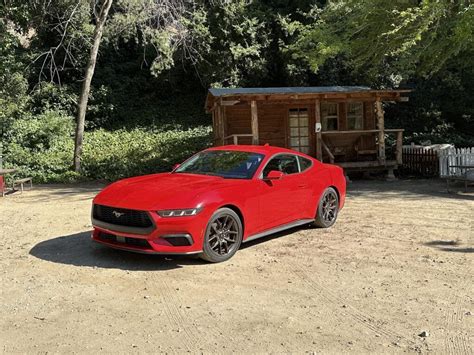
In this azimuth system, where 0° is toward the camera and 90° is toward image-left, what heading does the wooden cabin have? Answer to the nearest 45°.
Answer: approximately 0°

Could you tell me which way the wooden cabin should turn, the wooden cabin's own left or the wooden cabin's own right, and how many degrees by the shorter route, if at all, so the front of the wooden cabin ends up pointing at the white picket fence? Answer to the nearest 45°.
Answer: approximately 45° to the wooden cabin's own left

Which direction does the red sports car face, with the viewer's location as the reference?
facing the viewer and to the left of the viewer

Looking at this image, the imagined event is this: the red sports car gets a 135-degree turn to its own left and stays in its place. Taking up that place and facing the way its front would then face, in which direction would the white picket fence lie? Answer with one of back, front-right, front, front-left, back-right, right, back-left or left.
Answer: front-left

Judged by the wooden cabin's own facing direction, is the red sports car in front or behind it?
in front

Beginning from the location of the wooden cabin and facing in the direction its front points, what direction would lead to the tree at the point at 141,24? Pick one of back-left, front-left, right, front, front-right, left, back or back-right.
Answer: right

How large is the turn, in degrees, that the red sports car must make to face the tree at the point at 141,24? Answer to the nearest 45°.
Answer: approximately 135° to its right

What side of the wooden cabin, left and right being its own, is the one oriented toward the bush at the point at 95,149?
right

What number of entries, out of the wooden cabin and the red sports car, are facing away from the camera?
0

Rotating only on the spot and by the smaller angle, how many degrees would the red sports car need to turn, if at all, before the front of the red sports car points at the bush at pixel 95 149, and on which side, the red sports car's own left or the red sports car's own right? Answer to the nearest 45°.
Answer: approximately 135° to the red sports car's own right
